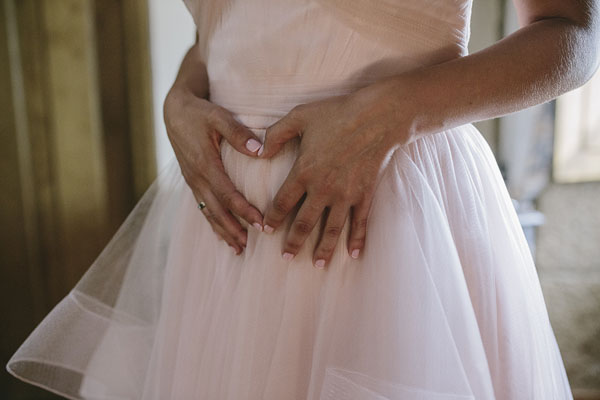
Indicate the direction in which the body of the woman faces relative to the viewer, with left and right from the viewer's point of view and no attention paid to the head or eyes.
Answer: facing the viewer and to the left of the viewer
